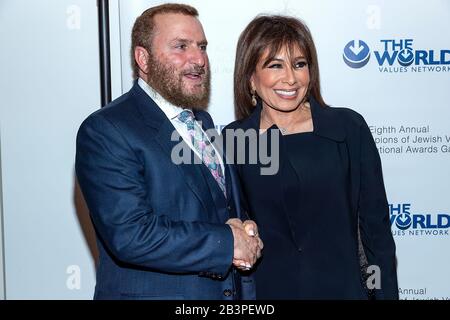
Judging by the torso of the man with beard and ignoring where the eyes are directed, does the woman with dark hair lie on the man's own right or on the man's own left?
on the man's own left

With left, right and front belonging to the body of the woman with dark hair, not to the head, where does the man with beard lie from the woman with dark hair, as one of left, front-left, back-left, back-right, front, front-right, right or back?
front-right

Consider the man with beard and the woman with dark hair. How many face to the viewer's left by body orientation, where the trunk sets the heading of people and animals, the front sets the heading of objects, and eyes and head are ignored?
0

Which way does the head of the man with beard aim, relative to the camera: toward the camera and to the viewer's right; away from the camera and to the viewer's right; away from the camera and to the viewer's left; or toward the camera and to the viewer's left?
toward the camera and to the viewer's right

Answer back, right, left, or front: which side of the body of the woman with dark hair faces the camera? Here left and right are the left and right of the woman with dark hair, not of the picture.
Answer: front

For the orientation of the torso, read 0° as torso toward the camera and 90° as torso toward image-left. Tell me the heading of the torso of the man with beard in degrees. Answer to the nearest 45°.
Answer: approximately 315°
